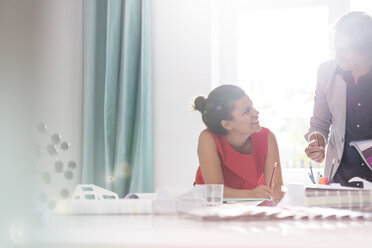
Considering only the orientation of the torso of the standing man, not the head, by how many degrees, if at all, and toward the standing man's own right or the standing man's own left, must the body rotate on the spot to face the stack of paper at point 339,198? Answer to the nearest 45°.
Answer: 0° — they already face it

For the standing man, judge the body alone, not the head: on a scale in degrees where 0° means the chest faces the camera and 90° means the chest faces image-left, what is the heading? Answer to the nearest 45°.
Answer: approximately 0°

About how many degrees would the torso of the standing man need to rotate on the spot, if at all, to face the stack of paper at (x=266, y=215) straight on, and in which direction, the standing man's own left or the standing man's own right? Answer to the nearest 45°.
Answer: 0° — they already face it
